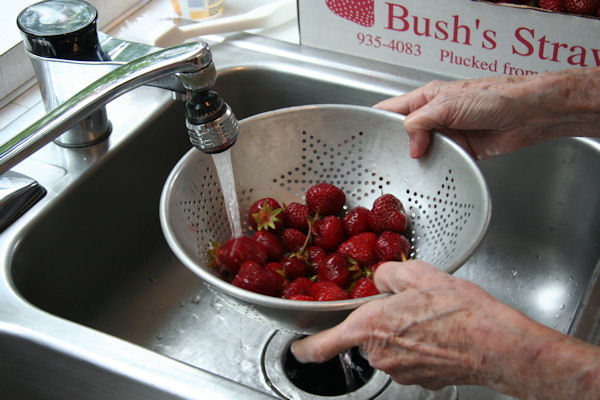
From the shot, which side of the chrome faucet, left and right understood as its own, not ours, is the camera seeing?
right
